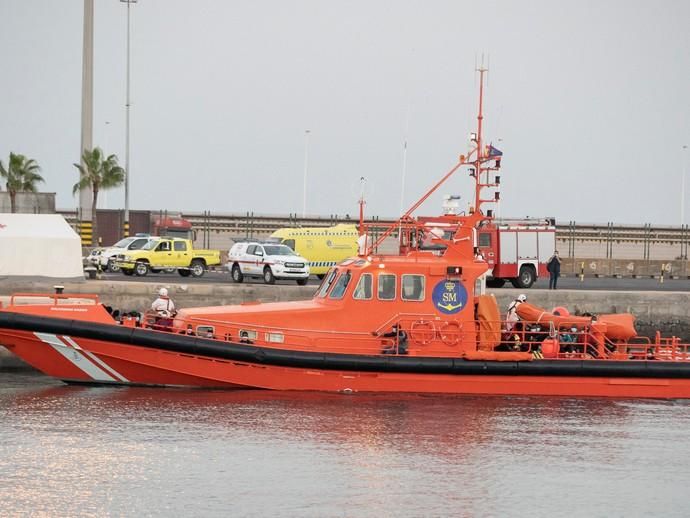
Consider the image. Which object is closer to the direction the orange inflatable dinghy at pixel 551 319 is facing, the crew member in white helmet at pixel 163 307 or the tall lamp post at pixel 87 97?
the crew member in white helmet

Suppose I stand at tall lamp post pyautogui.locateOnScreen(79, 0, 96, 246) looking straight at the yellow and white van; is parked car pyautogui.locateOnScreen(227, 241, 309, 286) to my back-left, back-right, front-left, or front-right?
front-right

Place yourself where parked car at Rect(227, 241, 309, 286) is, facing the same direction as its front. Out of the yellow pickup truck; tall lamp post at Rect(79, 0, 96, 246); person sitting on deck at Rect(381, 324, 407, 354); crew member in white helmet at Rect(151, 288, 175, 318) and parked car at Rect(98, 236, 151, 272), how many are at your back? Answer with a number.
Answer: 3

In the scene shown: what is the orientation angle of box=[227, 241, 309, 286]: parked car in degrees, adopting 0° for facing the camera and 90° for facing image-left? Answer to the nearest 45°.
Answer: approximately 315°

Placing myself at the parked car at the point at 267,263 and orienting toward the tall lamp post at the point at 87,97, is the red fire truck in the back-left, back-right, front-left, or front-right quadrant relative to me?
back-right

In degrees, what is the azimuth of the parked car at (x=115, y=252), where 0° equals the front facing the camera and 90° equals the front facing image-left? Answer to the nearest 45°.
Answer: approximately 45°

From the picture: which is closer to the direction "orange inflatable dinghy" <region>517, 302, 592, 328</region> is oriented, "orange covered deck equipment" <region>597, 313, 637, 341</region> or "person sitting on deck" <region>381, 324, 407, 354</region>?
the person sitting on deck

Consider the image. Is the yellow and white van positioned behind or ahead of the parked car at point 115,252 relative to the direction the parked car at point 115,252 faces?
behind

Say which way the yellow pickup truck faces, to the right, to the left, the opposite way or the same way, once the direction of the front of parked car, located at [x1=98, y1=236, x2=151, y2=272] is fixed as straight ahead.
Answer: the same way

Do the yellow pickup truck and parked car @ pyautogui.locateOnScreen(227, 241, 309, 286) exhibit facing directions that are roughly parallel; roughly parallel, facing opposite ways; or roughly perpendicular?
roughly perpendicular

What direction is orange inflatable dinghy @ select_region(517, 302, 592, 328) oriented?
to the viewer's left

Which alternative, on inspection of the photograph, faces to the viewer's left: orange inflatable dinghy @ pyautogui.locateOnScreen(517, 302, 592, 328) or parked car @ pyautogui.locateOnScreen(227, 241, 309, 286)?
the orange inflatable dinghy

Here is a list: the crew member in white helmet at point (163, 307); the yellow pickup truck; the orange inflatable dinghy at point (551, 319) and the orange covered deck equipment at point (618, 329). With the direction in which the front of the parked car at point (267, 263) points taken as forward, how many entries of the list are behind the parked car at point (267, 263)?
1
